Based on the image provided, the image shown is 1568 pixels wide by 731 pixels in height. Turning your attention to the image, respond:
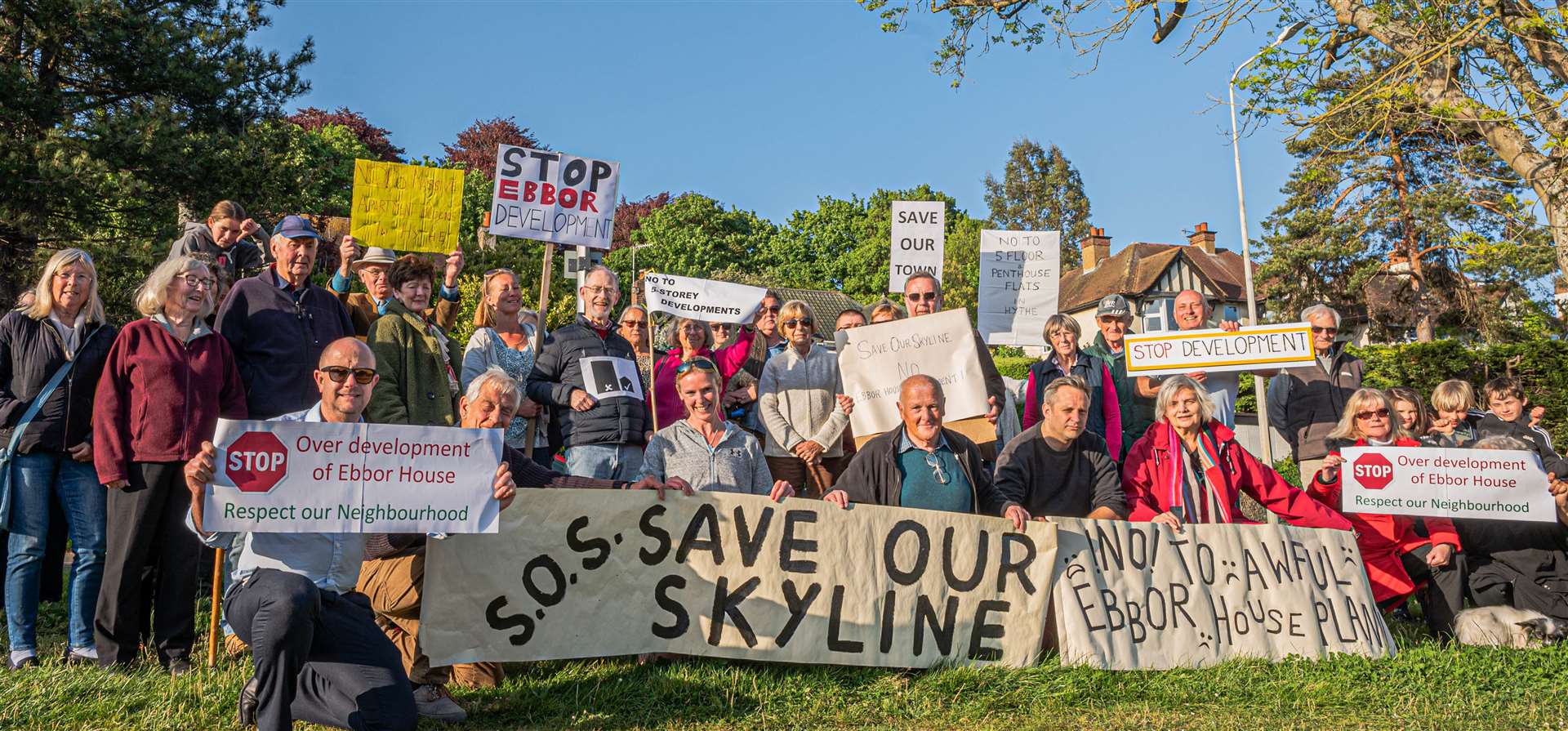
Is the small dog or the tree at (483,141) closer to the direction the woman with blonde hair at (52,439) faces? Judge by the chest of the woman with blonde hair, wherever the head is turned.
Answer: the small dog

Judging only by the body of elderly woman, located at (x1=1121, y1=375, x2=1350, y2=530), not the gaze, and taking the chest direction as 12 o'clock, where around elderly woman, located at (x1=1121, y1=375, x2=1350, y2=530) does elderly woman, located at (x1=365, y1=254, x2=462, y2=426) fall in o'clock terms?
elderly woman, located at (x1=365, y1=254, x2=462, y2=426) is roughly at 2 o'clock from elderly woman, located at (x1=1121, y1=375, x2=1350, y2=530).

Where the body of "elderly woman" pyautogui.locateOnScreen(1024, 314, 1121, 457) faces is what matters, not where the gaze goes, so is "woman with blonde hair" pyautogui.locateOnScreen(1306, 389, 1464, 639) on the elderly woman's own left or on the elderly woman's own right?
on the elderly woman's own left

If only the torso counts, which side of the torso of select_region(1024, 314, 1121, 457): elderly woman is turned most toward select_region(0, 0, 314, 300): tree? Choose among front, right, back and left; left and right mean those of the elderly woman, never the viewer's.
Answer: right

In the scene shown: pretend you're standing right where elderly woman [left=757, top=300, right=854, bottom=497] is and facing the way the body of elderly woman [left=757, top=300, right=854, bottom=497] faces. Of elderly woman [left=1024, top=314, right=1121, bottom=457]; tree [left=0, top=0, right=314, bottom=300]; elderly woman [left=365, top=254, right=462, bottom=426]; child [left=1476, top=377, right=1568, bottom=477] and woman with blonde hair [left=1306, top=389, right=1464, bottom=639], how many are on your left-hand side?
3

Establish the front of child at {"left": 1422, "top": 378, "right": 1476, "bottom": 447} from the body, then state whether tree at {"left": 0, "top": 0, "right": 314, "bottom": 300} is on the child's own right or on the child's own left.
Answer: on the child's own right

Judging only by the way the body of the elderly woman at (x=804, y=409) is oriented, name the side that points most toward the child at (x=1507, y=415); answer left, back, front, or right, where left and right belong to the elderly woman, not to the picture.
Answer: left

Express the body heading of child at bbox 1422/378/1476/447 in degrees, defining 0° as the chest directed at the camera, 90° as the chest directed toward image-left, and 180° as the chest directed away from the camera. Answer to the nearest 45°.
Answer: approximately 0°
